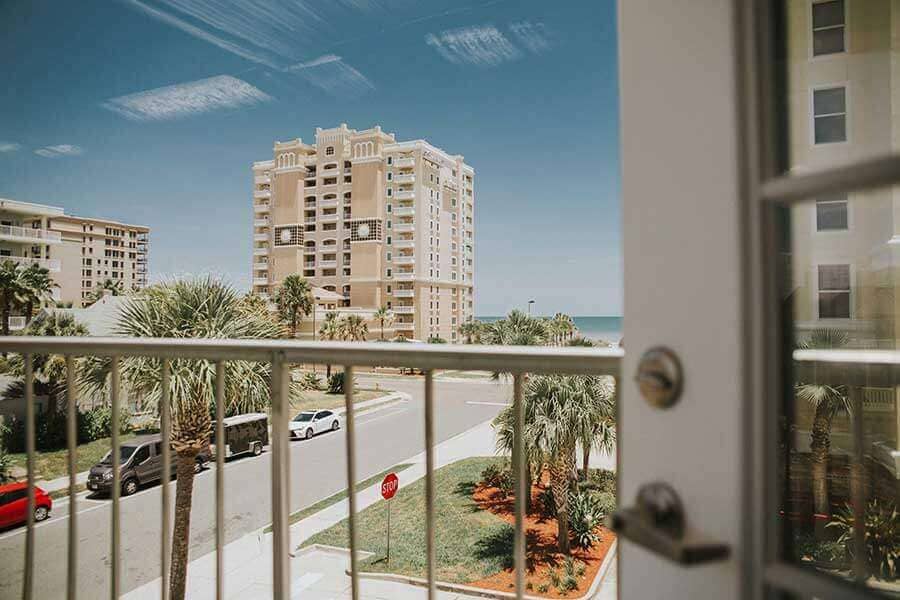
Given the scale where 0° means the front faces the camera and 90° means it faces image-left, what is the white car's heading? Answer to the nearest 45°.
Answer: approximately 45°

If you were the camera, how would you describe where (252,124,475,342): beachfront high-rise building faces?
facing the viewer and to the left of the viewer

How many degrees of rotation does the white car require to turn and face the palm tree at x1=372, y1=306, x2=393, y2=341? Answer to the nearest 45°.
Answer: approximately 135° to its right

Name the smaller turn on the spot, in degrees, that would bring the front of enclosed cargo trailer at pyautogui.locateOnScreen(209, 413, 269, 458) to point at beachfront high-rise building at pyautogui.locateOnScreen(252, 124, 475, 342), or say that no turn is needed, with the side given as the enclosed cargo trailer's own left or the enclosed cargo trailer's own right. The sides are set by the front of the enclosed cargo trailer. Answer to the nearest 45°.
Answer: approximately 135° to the enclosed cargo trailer's own right

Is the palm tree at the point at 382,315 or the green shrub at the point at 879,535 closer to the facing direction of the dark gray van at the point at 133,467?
the green shrub

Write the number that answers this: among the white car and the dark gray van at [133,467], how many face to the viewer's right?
0

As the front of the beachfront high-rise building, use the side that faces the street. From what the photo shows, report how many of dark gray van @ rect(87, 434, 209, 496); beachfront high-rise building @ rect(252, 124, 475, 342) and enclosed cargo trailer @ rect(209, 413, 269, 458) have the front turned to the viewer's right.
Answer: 0

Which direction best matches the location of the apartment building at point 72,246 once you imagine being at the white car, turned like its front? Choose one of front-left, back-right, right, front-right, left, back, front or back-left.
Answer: right

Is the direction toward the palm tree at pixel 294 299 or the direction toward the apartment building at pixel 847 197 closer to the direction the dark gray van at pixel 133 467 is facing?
the apartment building
